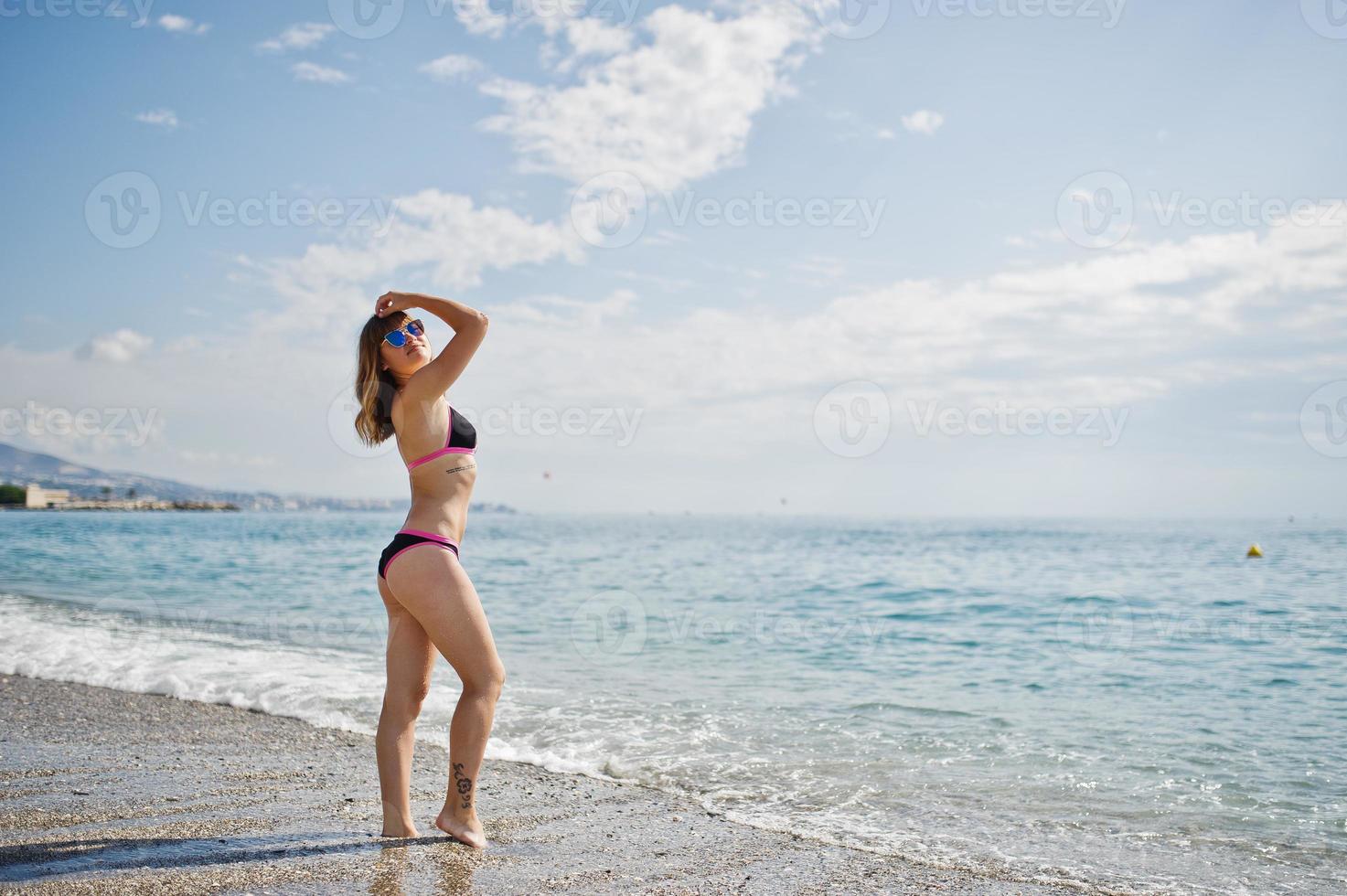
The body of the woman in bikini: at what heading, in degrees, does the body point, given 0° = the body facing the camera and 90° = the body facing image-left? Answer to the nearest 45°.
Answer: approximately 270°
